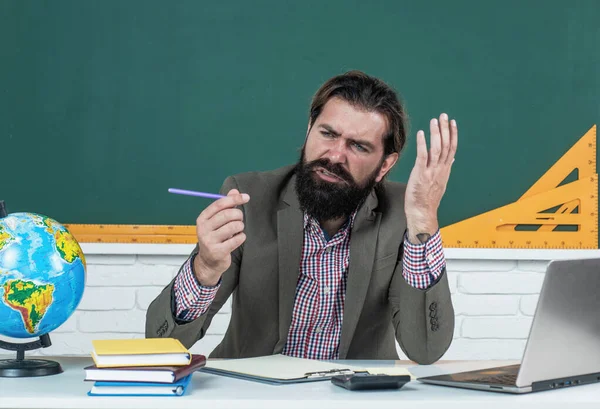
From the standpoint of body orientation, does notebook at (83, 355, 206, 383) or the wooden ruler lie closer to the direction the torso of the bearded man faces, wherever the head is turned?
the notebook

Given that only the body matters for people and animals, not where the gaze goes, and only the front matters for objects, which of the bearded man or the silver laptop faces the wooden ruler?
the silver laptop

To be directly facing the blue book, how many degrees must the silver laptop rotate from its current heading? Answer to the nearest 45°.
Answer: approximately 45° to its left

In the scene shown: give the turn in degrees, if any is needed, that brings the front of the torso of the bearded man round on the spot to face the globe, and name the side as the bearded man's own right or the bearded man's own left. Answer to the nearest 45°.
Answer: approximately 45° to the bearded man's own right

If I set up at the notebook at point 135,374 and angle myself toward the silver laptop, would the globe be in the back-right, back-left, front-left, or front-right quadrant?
back-left

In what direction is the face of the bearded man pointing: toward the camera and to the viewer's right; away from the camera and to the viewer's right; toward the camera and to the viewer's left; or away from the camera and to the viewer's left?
toward the camera and to the viewer's left

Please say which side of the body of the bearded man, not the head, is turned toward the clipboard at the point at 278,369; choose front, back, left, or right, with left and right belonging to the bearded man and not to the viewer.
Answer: front

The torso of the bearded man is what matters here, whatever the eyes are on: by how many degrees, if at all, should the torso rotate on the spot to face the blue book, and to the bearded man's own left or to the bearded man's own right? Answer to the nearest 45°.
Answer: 0° — they already face it

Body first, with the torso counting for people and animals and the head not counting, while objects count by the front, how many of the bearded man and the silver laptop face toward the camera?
1

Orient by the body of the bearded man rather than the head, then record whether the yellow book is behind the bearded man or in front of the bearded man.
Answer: in front

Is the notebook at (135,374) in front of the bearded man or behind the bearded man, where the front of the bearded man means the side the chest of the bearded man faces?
in front

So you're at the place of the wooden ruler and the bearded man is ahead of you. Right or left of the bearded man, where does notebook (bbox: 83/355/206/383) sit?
right

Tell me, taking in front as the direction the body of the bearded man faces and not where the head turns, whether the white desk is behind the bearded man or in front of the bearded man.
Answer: in front

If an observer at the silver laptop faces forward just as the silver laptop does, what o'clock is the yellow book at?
The yellow book is roughly at 10 o'clock from the silver laptop.

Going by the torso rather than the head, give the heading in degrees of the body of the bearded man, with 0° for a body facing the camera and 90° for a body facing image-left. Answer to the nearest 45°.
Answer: approximately 0°

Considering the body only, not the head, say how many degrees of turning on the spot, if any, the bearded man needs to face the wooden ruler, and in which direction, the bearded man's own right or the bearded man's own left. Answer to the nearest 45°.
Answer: approximately 135° to the bearded man's own right
